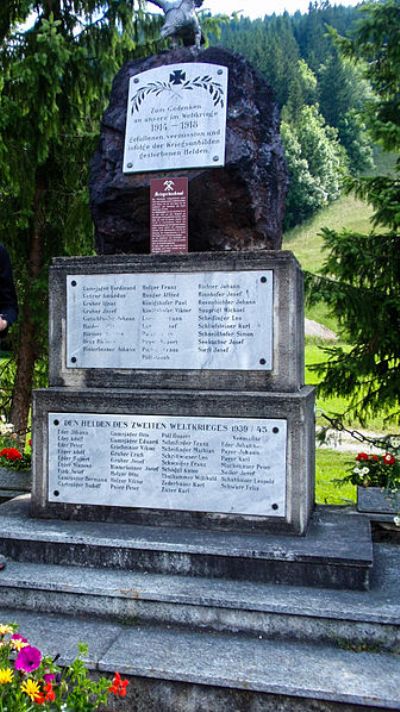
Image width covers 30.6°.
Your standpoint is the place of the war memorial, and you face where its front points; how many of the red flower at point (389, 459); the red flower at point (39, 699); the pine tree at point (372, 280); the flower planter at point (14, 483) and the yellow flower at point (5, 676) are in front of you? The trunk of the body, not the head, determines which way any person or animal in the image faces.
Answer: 2

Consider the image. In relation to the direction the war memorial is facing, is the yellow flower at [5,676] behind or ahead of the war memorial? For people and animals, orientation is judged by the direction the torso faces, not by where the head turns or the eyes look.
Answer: ahead

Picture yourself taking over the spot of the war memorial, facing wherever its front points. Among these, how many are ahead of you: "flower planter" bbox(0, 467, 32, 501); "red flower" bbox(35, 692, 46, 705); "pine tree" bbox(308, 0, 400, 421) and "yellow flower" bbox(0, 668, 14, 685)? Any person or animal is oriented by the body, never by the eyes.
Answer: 2

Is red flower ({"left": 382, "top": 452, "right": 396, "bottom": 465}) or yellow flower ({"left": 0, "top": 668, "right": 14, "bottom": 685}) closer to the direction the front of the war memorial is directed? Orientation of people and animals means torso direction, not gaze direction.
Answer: the yellow flower

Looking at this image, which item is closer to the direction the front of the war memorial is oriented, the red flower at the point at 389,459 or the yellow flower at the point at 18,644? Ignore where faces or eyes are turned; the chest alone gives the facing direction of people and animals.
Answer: the yellow flower

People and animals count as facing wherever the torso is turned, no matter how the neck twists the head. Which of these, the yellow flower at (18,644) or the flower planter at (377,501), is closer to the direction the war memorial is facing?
the yellow flower

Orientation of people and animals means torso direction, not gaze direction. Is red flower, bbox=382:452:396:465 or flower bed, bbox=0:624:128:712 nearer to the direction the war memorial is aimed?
the flower bed

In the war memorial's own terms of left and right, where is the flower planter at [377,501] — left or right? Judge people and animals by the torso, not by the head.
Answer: on its left

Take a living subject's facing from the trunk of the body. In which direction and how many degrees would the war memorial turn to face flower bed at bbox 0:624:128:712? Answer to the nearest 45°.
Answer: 0° — it already faces it

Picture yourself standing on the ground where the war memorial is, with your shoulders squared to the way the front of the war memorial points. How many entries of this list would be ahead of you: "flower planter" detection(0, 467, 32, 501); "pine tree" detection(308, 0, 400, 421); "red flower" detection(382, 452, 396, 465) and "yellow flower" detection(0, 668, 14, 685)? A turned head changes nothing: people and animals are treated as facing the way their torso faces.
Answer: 1

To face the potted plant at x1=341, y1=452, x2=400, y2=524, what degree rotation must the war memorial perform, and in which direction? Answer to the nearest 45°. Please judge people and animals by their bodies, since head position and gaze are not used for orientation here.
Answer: approximately 135° to its left

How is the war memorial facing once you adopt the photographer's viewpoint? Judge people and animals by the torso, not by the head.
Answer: facing the viewer

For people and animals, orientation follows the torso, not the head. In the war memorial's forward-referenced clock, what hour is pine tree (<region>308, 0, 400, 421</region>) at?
The pine tree is roughly at 7 o'clock from the war memorial.

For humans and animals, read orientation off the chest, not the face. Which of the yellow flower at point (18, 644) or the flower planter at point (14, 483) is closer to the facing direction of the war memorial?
the yellow flower

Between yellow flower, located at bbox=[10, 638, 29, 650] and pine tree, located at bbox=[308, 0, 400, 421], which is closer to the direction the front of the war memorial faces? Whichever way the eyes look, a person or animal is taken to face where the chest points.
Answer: the yellow flower

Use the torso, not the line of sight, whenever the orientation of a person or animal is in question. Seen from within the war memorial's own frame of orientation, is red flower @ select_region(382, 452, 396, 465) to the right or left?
on its left

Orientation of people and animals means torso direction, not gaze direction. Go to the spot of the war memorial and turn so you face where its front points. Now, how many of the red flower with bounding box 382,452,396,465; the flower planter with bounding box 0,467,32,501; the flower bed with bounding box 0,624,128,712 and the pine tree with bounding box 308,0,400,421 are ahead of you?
1

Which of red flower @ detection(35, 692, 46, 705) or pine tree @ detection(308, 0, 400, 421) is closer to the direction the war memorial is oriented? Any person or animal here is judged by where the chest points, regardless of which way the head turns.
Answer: the red flower

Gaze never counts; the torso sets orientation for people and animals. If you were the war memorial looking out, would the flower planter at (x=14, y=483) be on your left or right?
on your right

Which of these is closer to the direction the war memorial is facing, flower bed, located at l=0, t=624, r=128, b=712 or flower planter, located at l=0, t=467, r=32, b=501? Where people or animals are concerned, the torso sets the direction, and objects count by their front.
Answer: the flower bed
